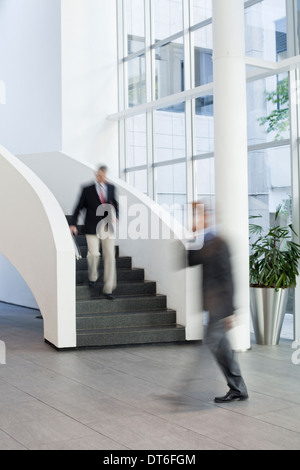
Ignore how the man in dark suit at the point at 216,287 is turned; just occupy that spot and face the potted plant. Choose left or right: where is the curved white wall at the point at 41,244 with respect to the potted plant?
left

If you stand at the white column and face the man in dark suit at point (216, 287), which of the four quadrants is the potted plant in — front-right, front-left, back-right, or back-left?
back-left

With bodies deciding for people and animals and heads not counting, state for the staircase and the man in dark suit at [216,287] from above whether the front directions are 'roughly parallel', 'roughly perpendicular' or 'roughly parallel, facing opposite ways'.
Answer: roughly perpendicular

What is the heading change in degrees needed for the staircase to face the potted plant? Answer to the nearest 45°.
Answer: approximately 90° to its left

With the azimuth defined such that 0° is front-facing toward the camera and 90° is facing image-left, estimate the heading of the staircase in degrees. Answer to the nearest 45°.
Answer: approximately 0°
